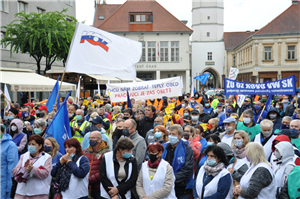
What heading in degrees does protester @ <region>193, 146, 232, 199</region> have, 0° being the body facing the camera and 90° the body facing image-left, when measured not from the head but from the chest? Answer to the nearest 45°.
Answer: approximately 45°

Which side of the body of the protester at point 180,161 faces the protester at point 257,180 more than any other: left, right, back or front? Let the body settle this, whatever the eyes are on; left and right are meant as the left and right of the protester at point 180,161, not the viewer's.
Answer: left

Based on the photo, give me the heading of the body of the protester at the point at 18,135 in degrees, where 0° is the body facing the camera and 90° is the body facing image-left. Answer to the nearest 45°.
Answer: approximately 45°

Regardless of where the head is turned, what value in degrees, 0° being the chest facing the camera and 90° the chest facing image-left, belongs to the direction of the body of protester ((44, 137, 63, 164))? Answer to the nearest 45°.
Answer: approximately 45°

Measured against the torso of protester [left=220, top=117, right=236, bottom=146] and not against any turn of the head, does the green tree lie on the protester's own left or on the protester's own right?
on the protester's own right

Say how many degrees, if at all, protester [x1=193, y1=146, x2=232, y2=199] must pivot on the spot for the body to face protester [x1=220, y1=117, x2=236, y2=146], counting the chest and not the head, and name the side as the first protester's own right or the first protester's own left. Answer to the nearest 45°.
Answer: approximately 135° to the first protester's own right

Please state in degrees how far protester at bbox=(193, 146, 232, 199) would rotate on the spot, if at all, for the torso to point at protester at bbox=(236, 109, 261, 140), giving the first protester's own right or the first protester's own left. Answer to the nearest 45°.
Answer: approximately 135° to the first protester's own right

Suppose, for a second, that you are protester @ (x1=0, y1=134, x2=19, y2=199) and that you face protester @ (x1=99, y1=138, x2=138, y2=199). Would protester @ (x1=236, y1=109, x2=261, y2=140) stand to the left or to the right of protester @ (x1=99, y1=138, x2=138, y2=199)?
left
